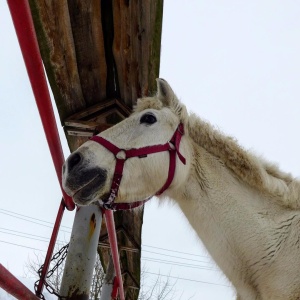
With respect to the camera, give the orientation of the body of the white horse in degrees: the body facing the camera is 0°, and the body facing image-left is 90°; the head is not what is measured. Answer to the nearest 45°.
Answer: approximately 90°

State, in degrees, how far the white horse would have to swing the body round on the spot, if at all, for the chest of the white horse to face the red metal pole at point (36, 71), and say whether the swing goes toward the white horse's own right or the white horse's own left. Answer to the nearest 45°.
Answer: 0° — it already faces it
